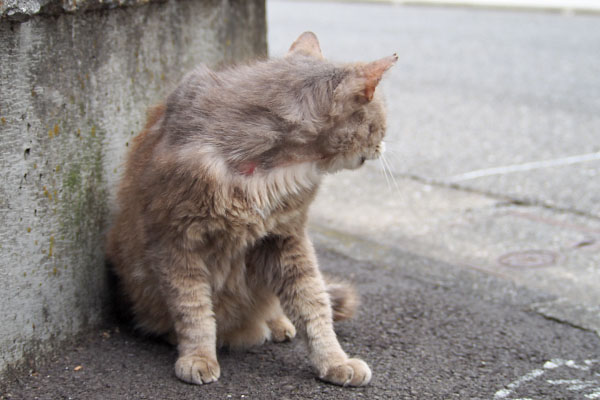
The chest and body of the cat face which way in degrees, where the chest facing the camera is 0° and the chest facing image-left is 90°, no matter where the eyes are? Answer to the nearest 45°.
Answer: approximately 315°
